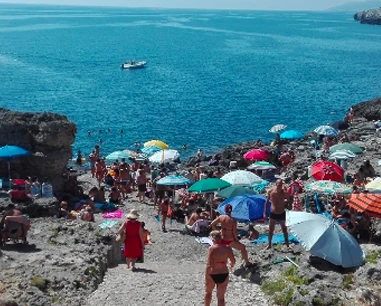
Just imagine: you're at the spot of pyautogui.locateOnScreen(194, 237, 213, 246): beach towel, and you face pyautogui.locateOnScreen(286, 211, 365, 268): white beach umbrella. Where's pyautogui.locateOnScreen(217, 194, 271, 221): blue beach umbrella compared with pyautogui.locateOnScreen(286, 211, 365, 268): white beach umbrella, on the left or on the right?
left

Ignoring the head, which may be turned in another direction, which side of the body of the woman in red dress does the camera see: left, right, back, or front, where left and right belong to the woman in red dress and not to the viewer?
back

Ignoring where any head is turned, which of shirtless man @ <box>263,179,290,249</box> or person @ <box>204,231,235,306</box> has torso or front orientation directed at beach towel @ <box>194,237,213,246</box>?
person @ <box>204,231,235,306</box>

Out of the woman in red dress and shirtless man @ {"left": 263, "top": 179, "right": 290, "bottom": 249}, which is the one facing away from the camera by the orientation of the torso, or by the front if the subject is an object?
the woman in red dress

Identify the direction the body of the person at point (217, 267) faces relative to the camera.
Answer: away from the camera

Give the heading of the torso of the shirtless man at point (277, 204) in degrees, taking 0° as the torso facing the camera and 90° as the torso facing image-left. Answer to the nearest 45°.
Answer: approximately 0°

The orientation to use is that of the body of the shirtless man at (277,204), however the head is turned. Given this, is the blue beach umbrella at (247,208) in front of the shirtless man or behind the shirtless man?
behind

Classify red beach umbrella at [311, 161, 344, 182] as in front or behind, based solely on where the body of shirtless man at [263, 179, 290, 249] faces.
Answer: behind

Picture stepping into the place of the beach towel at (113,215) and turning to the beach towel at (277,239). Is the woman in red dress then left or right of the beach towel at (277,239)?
right

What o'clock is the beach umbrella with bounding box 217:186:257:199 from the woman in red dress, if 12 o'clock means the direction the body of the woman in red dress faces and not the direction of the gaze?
The beach umbrella is roughly at 1 o'clock from the woman in red dress.

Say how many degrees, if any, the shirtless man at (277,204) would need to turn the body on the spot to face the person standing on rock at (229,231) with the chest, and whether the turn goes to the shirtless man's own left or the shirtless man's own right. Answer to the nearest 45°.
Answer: approximately 45° to the shirtless man's own right

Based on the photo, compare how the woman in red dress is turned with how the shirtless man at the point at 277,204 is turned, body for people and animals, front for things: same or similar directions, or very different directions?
very different directions
